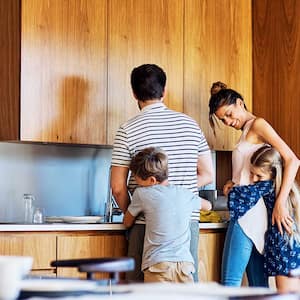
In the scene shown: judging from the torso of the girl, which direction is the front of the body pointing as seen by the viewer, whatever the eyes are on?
to the viewer's left

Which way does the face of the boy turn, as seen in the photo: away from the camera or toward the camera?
away from the camera

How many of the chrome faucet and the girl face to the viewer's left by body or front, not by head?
1

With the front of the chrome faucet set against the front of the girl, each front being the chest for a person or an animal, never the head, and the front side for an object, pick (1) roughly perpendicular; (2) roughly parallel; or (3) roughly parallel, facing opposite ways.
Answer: roughly parallel, facing opposite ways

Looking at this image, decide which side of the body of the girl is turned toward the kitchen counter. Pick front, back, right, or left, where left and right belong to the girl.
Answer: front

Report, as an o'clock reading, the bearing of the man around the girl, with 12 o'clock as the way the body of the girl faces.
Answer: The man is roughly at 11 o'clock from the girl.

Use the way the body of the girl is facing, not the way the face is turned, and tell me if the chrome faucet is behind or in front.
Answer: in front

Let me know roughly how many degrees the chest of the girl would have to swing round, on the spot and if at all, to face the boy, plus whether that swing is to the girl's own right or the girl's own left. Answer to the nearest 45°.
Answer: approximately 45° to the girl's own left
